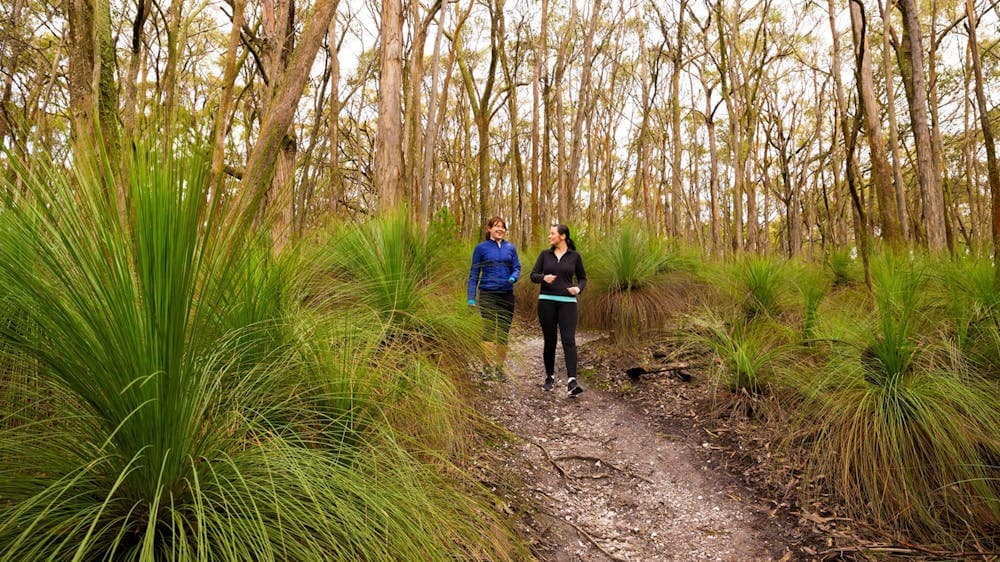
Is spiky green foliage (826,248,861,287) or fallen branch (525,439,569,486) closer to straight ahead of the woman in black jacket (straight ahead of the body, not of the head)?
the fallen branch

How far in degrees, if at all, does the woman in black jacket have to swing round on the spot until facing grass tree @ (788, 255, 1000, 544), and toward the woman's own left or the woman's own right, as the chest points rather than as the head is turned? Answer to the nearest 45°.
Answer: approximately 45° to the woman's own left

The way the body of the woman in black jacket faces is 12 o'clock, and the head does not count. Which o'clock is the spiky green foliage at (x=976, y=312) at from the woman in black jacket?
The spiky green foliage is roughly at 10 o'clock from the woman in black jacket.

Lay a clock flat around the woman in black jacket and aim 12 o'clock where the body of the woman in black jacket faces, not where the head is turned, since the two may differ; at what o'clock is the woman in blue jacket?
The woman in blue jacket is roughly at 3 o'clock from the woman in black jacket.

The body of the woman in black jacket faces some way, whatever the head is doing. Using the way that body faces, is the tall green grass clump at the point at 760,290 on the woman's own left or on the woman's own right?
on the woman's own left

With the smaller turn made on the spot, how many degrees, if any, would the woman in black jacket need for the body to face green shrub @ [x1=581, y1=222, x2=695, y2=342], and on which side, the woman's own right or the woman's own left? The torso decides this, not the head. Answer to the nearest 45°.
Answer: approximately 135° to the woman's own left

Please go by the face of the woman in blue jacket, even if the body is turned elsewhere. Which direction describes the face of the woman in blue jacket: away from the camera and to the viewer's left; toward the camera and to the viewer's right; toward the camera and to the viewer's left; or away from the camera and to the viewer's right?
toward the camera and to the viewer's right

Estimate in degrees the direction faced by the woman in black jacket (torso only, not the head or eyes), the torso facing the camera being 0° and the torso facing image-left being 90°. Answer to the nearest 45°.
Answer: approximately 0°

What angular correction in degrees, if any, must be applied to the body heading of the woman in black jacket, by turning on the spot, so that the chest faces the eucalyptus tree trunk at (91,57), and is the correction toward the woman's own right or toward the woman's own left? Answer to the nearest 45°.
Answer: approximately 45° to the woman's own right

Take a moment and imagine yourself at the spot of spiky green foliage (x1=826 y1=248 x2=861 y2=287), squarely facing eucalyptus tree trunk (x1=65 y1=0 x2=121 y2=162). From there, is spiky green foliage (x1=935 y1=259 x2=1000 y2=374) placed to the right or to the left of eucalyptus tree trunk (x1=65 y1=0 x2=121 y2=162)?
left

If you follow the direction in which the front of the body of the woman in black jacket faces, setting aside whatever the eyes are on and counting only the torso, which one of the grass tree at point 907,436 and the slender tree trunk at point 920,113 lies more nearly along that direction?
the grass tree

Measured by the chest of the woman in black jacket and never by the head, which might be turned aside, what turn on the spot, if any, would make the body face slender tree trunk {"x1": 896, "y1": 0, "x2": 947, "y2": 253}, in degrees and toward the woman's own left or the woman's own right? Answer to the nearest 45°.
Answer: approximately 135° to the woman's own left
